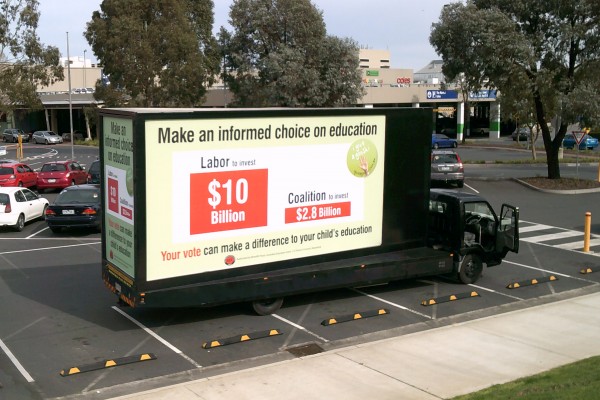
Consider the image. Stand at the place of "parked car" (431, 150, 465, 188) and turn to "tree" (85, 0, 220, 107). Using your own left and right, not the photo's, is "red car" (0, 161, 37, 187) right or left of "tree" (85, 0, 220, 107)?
left

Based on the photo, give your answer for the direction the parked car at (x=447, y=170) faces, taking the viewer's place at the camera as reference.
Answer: facing away from the viewer

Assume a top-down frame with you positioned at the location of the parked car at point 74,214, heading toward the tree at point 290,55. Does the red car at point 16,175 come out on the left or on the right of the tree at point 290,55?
left

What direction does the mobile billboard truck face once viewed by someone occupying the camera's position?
facing away from the viewer and to the right of the viewer
